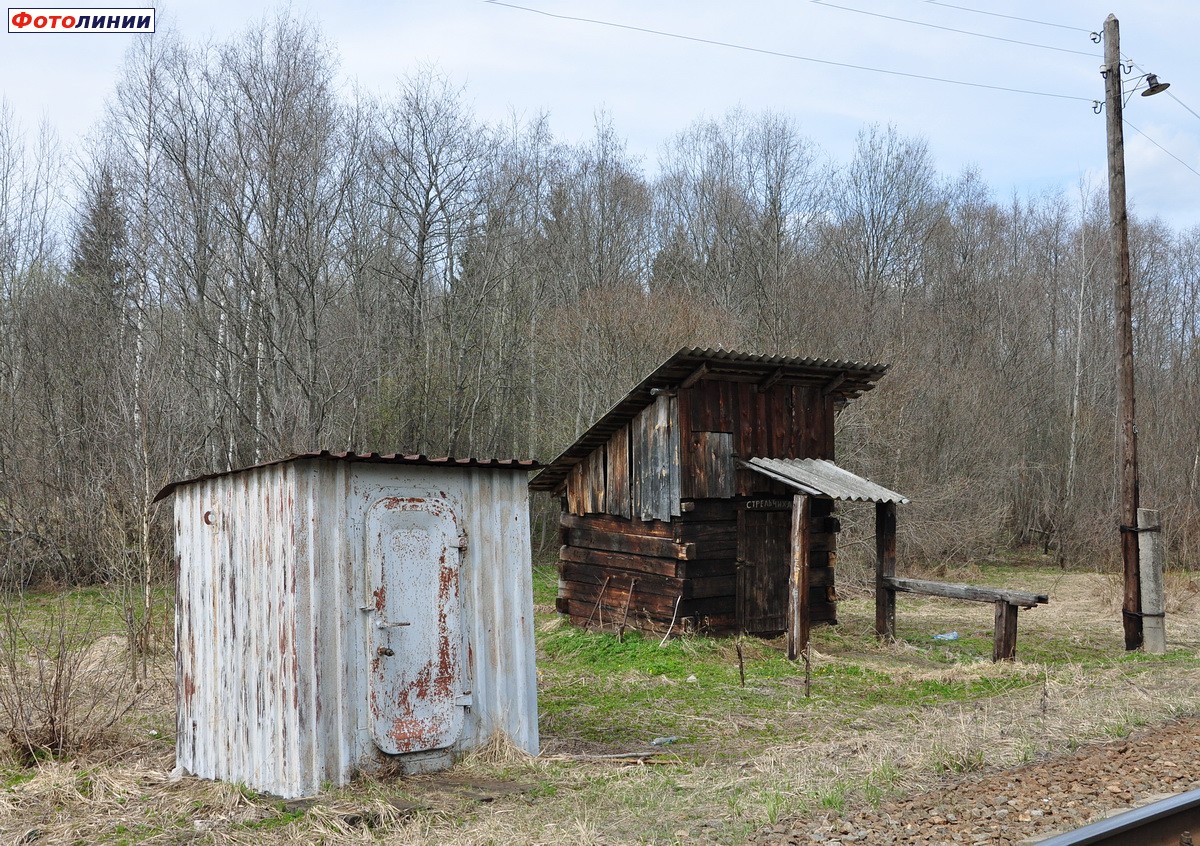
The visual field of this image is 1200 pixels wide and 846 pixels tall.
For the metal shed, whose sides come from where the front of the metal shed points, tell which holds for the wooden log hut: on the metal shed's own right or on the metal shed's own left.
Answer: on the metal shed's own left

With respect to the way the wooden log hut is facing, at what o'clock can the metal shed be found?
The metal shed is roughly at 2 o'clock from the wooden log hut.

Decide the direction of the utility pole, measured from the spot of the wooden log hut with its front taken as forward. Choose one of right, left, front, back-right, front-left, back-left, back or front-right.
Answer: front-left

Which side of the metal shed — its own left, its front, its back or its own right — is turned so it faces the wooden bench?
left

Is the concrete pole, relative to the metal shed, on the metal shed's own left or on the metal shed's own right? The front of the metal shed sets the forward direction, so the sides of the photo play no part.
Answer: on the metal shed's own left

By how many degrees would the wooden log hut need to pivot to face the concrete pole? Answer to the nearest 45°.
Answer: approximately 45° to its left

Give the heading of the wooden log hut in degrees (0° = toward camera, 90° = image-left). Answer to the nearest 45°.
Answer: approximately 315°

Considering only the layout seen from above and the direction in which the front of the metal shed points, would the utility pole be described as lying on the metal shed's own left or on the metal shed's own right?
on the metal shed's own left

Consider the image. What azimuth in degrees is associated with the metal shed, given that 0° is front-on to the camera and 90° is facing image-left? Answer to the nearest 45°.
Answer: approximately 315°
